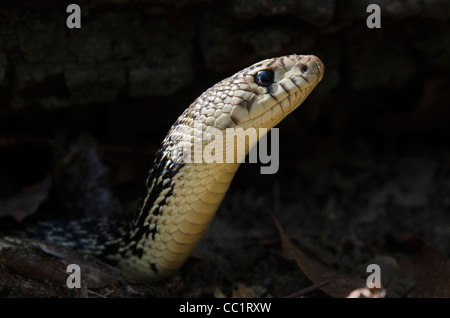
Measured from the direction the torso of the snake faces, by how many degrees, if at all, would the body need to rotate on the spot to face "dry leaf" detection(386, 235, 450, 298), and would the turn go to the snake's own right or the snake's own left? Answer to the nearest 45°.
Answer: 0° — it already faces it

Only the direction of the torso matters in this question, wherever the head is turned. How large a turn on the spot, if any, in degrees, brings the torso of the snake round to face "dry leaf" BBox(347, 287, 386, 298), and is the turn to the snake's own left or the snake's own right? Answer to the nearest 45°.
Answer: approximately 45° to the snake's own right

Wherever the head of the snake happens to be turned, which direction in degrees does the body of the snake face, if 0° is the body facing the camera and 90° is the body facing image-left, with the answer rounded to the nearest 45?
approximately 270°
